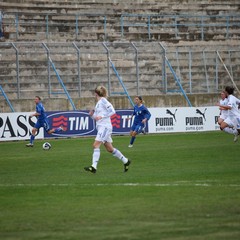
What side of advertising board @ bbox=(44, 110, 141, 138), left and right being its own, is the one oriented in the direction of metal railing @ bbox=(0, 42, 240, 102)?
back

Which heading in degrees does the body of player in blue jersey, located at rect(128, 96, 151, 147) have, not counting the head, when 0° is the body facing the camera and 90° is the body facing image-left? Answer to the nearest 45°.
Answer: approximately 45°

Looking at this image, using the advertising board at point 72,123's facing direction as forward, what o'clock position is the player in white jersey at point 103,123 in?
The player in white jersey is roughly at 12 o'clock from the advertising board.

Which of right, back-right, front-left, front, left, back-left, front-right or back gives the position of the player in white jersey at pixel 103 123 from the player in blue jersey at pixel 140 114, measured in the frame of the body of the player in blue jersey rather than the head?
front-left

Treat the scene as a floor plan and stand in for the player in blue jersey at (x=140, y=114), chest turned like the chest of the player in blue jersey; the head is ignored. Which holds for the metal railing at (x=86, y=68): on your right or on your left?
on your right

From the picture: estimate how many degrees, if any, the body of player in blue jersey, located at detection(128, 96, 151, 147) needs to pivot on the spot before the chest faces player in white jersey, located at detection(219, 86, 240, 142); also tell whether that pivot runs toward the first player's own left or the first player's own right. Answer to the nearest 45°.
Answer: approximately 90° to the first player's own left

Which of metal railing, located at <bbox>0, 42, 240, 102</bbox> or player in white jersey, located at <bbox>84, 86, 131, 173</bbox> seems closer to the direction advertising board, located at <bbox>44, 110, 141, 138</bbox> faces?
the player in white jersey
